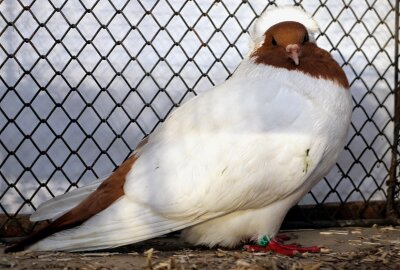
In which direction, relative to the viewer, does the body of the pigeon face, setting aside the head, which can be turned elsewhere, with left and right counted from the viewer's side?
facing to the right of the viewer

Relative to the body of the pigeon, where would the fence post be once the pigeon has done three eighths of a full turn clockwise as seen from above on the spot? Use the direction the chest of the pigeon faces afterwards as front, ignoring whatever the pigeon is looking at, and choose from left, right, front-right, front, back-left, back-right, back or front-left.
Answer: back

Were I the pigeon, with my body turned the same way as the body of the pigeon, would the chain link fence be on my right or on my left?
on my left
